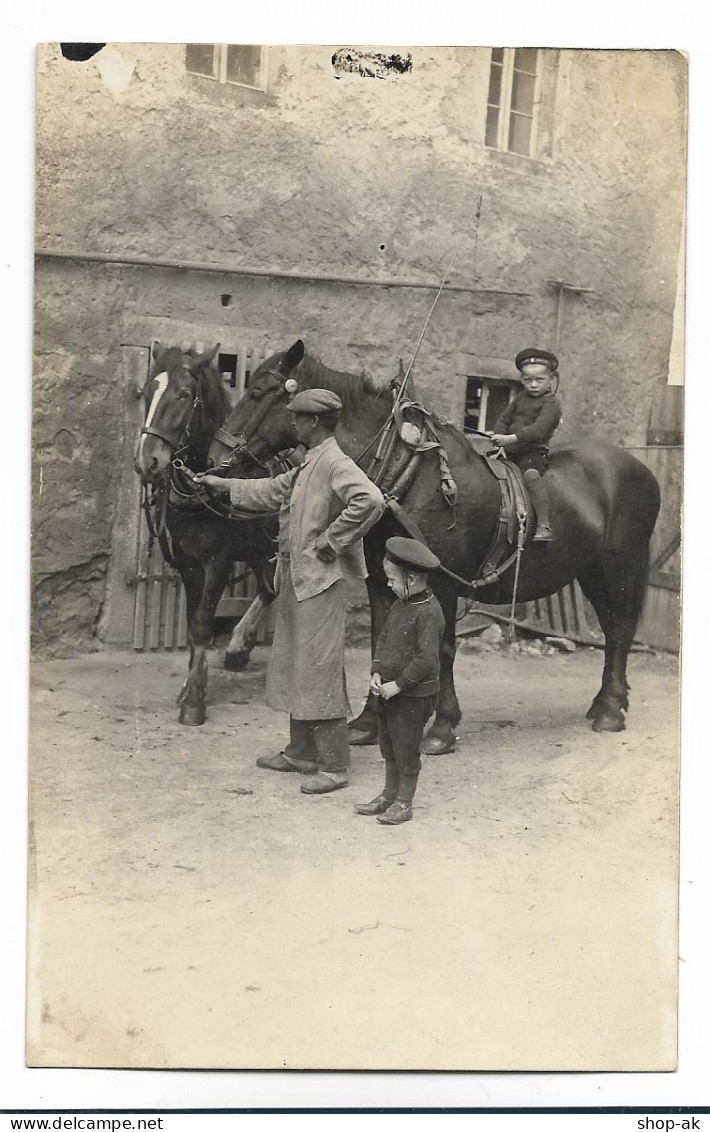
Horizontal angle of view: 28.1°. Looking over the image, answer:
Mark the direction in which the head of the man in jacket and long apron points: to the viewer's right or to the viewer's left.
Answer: to the viewer's left

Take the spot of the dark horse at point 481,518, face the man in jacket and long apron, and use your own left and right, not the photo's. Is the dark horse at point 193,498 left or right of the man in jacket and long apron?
right

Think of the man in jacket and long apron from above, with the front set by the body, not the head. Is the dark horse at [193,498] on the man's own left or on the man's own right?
on the man's own right

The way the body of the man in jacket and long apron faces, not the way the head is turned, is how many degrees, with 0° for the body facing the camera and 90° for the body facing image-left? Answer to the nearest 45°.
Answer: approximately 90°

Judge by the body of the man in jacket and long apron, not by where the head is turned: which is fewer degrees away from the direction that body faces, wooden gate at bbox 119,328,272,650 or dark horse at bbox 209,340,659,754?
the wooden gate

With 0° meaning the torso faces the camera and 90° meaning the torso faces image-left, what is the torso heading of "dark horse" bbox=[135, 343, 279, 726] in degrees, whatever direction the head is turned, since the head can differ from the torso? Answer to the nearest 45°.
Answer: approximately 45°

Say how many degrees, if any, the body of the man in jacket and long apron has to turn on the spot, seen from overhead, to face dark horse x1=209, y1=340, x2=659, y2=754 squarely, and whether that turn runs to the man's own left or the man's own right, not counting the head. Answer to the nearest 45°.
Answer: approximately 135° to the man's own right

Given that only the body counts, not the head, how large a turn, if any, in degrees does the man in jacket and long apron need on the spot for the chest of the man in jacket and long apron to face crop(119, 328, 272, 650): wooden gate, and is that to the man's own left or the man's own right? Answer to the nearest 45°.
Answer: approximately 45° to the man's own right

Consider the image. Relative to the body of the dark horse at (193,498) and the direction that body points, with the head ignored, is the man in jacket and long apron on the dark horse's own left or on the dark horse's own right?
on the dark horse's own left

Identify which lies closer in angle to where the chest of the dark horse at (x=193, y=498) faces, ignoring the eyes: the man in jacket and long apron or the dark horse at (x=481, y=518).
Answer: the man in jacket and long apron
